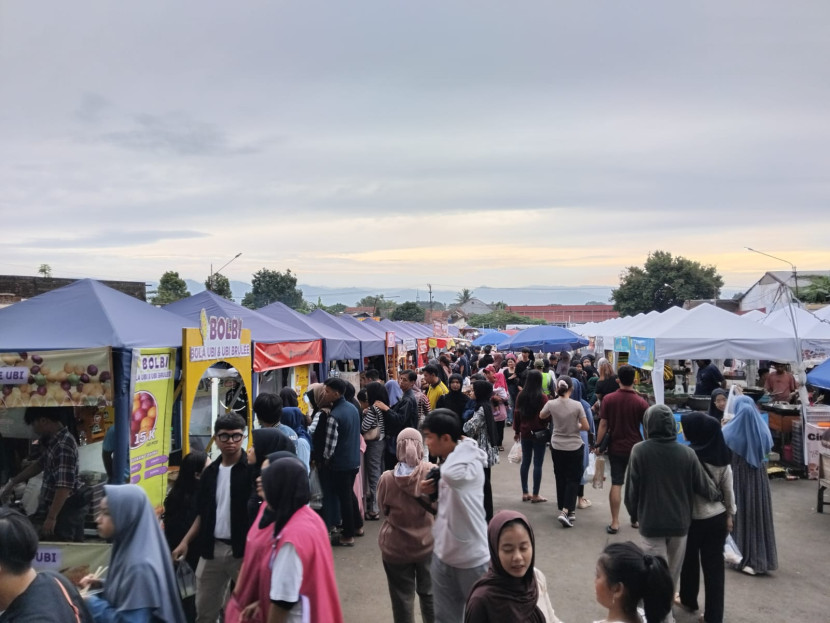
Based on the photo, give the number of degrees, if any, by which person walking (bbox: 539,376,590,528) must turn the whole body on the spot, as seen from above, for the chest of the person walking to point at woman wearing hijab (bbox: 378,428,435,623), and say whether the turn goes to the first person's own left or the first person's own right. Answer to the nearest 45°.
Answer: approximately 180°

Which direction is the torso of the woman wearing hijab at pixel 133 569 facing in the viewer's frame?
to the viewer's left

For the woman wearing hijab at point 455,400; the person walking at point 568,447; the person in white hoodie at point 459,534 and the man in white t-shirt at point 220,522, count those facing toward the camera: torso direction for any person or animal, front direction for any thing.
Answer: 2

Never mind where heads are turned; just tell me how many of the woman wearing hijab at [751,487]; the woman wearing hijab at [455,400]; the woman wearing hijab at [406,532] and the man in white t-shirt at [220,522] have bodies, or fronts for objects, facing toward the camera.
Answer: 2

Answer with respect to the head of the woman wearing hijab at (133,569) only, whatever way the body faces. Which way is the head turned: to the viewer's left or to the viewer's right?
to the viewer's left

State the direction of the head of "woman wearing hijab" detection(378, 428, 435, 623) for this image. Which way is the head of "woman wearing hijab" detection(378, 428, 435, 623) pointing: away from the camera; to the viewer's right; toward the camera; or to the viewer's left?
away from the camera

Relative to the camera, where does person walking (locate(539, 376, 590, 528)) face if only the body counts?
away from the camera

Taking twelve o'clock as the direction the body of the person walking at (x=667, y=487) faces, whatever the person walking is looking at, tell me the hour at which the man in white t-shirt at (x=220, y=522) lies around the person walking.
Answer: The man in white t-shirt is roughly at 8 o'clock from the person walking.

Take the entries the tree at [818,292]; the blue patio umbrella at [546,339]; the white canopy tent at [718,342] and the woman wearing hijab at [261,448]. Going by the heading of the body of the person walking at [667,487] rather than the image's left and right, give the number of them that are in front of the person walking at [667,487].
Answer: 3

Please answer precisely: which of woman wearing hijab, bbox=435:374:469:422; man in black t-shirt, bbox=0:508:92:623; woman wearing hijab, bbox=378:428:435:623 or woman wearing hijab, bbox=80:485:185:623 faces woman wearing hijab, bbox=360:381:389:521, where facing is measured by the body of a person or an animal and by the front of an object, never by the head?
woman wearing hijab, bbox=378:428:435:623

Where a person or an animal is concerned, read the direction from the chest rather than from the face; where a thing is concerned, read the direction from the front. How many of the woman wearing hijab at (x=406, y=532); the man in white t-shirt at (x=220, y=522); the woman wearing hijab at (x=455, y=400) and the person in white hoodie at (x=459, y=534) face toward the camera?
2

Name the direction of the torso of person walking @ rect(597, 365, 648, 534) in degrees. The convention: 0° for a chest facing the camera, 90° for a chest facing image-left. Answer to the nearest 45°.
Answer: approximately 180°

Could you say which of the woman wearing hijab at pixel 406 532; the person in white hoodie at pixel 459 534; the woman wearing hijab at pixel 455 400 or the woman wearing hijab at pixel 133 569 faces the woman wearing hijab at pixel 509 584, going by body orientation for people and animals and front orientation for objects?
the woman wearing hijab at pixel 455 400

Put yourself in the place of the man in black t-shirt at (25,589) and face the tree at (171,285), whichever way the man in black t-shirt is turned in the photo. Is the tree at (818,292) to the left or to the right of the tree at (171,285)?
right

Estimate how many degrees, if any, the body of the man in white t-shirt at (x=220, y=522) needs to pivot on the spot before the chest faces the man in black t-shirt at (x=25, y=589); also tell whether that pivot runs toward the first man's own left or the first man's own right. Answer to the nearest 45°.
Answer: approximately 45° to the first man's own right
